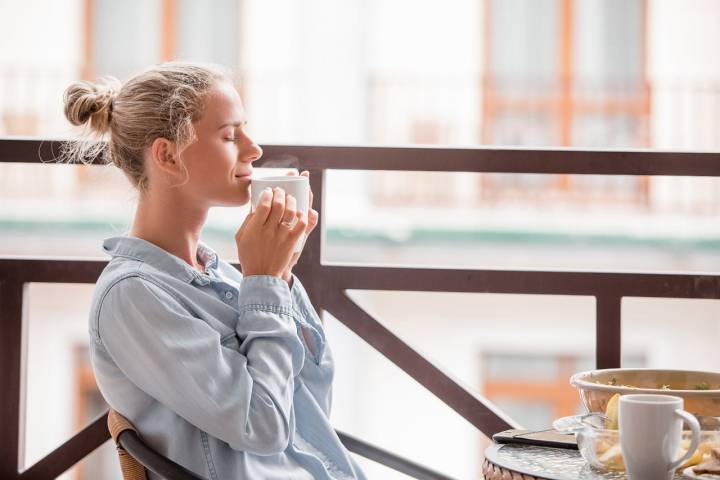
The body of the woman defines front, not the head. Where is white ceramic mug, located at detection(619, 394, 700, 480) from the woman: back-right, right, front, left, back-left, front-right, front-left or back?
front-right

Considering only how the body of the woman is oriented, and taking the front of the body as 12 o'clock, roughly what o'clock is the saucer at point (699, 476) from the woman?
The saucer is roughly at 1 o'clock from the woman.

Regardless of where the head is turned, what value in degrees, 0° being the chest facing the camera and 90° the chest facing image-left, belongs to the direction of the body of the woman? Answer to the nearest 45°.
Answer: approximately 270°

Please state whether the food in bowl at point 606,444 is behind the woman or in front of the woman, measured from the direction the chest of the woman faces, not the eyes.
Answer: in front

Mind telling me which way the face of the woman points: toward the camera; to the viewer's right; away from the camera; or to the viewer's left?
to the viewer's right
